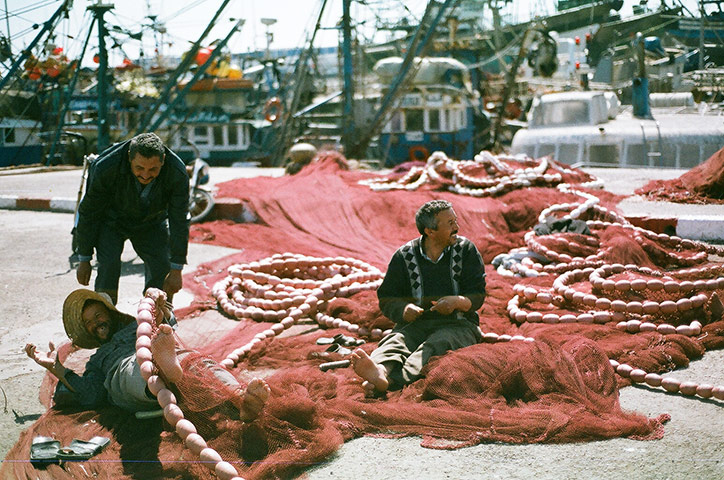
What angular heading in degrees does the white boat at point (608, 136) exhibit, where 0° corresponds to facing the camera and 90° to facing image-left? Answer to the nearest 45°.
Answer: approximately 90°

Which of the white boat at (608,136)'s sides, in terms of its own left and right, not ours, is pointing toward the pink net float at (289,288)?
left

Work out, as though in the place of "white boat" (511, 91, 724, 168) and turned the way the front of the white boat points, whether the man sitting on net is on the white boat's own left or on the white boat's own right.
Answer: on the white boat's own left

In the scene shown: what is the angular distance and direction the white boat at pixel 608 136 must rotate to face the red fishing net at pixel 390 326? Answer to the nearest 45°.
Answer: approximately 90° to its left

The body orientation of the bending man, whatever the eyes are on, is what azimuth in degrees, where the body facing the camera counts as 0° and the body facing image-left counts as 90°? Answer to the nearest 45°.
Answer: approximately 0°

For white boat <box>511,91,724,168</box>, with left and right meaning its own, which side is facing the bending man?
left

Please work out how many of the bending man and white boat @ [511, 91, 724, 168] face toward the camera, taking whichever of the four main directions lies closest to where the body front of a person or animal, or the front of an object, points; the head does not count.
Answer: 1

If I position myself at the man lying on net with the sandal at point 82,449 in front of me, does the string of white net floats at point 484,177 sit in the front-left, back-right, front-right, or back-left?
back-left

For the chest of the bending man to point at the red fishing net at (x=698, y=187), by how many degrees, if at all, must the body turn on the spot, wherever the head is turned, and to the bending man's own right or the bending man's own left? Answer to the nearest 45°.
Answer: approximately 135° to the bending man's own left
